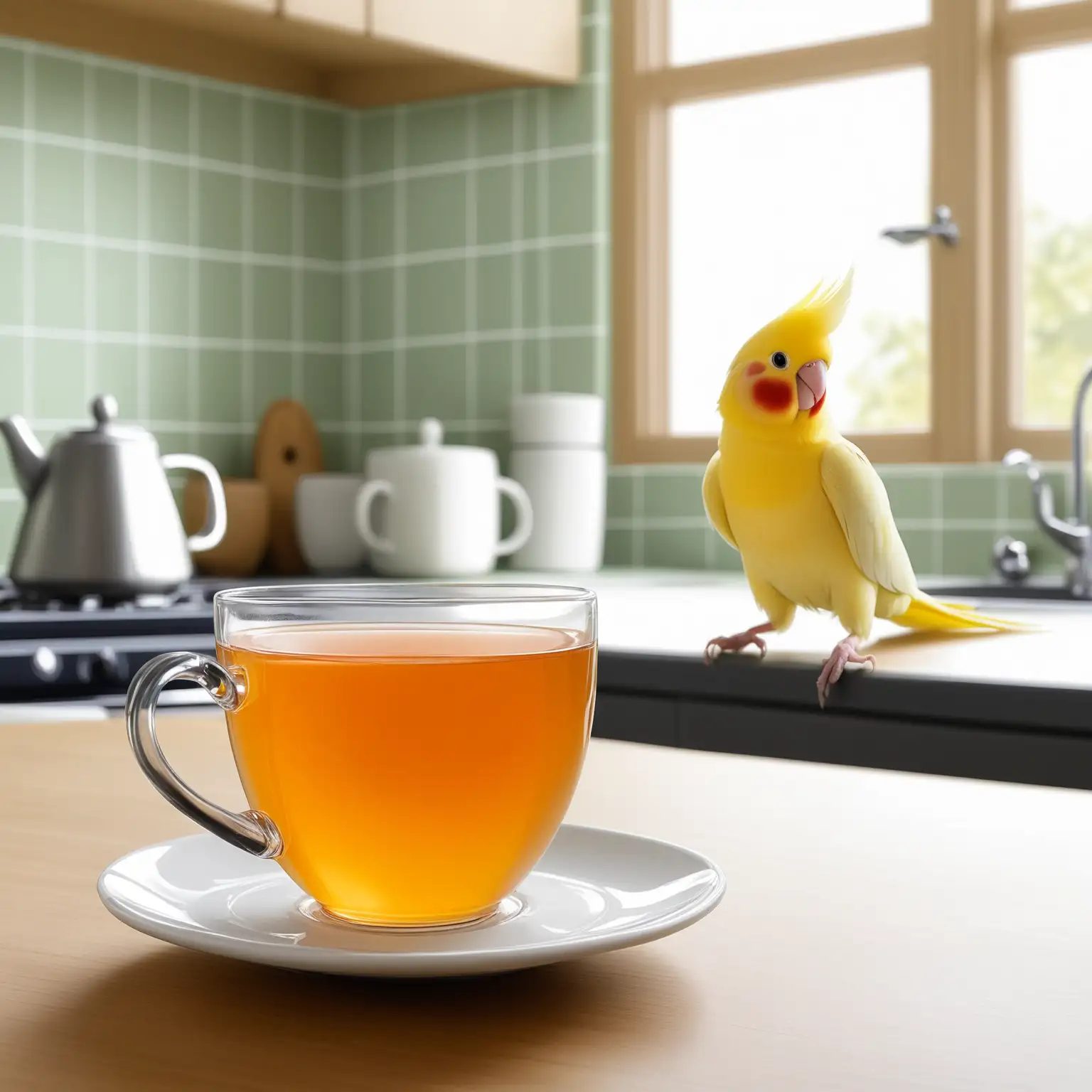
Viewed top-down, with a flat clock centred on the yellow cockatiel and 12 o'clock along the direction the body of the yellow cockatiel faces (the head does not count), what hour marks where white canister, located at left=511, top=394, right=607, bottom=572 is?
The white canister is roughly at 4 o'clock from the yellow cockatiel.

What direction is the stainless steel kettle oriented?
to the viewer's left

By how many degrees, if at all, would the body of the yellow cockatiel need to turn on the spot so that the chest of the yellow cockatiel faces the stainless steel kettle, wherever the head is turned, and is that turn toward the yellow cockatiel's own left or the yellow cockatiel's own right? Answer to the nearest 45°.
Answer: approximately 90° to the yellow cockatiel's own right

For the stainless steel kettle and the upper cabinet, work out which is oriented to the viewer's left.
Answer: the stainless steel kettle

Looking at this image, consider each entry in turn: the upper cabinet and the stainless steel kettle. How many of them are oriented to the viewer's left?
1

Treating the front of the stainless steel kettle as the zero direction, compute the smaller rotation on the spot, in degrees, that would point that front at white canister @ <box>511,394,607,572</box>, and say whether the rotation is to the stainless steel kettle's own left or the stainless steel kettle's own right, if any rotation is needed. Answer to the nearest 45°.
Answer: approximately 135° to the stainless steel kettle's own right
